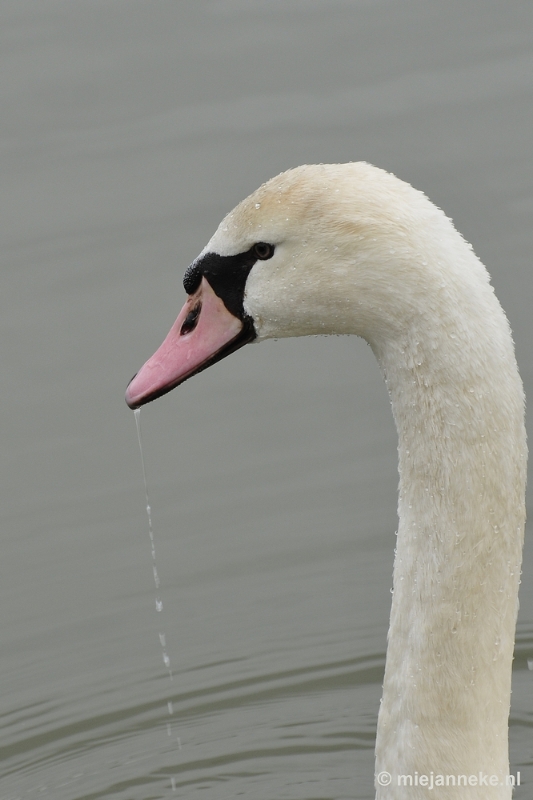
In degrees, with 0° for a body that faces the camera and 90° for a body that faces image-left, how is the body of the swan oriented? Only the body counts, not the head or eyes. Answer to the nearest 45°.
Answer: approximately 90°
